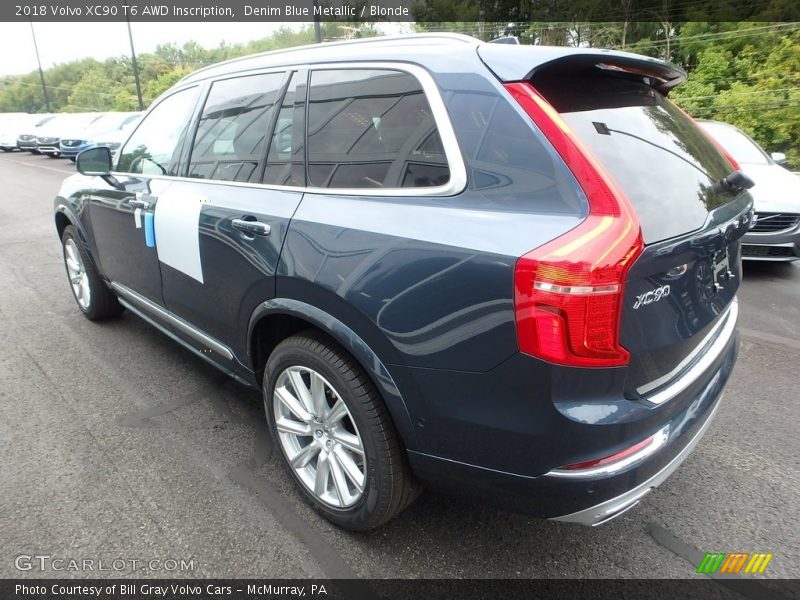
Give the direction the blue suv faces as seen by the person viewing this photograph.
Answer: facing away from the viewer and to the left of the viewer

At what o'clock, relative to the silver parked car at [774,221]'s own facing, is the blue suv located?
The blue suv is roughly at 2 o'clock from the silver parked car.

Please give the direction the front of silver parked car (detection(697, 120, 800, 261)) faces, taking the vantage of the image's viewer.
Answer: facing the viewer and to the right of the viewer

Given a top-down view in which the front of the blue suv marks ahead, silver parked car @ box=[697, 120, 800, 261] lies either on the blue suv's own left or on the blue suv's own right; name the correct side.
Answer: on the blue suv's own right
